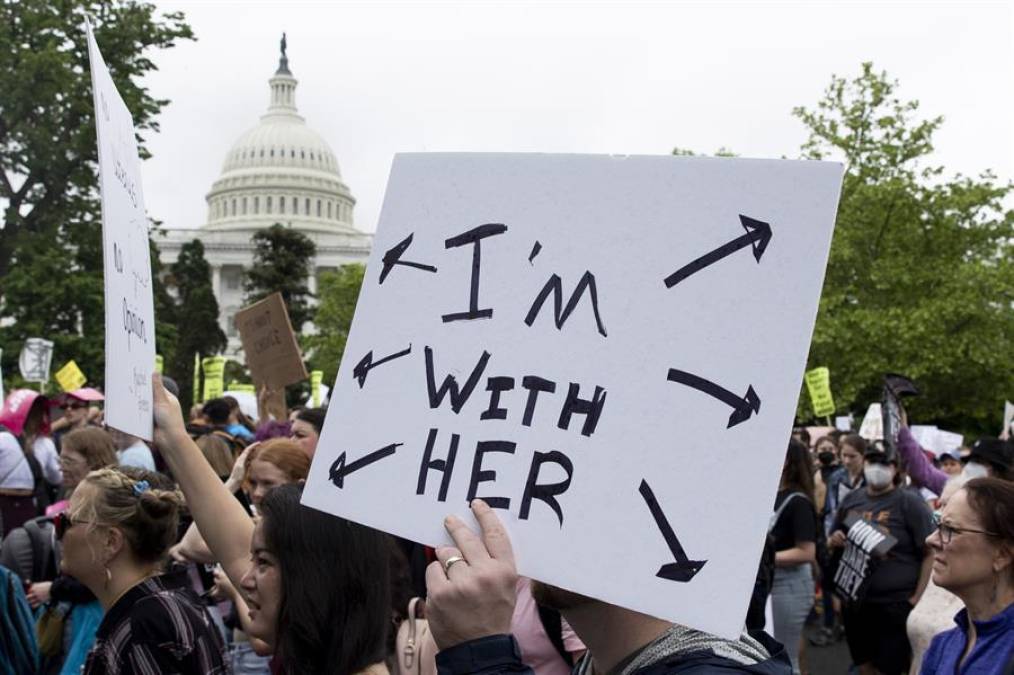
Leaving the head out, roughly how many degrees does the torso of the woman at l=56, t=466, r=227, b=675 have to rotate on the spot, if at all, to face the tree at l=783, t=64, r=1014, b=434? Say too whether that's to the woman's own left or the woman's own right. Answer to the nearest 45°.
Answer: approximately 135° to the woman's own right

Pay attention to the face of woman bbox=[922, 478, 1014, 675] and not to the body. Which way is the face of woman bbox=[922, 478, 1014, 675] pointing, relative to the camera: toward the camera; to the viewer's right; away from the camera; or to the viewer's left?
to the viewer's left
